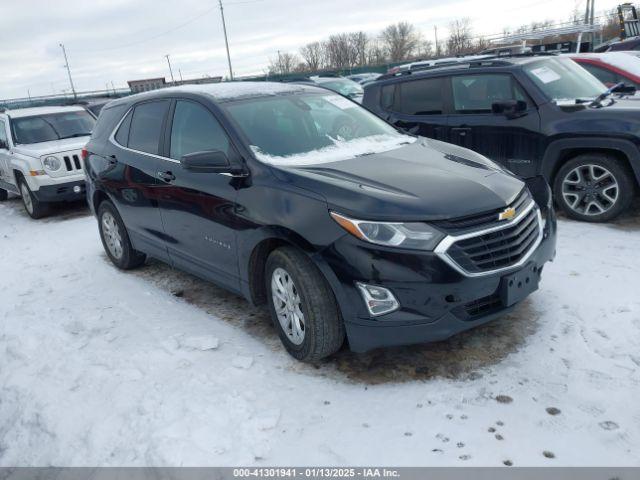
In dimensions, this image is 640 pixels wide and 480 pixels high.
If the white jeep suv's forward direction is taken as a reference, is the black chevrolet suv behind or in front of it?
in front

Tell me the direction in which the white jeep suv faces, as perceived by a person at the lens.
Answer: facing the viewer and to the right of the viewer

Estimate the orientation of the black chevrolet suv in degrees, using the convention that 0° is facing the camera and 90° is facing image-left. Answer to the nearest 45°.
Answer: approximately 315°

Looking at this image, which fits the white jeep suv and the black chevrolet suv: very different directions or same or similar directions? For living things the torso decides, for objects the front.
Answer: same or similar directions

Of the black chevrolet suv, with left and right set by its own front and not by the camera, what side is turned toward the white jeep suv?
back

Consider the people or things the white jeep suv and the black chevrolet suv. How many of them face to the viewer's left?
0
